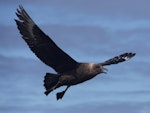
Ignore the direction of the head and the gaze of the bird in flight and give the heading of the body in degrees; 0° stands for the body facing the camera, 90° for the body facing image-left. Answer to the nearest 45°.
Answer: approximately 315°
